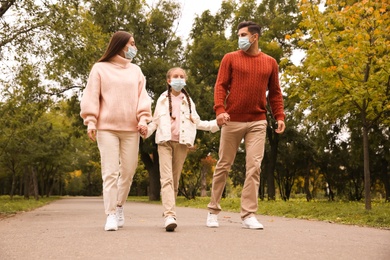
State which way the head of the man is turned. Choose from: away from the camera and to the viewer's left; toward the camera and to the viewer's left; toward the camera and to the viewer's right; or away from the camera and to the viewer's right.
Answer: toward the camera and to the viewer's left

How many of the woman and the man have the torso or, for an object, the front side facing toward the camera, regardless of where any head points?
2

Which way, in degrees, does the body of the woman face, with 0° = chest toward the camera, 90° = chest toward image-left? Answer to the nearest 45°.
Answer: approximately 0°

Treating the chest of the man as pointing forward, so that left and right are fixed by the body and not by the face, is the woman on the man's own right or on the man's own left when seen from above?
on the man's own right

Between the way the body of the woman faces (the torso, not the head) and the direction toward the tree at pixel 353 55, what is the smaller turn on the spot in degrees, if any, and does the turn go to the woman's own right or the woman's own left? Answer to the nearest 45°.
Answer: approximately 135° to the woman's own left

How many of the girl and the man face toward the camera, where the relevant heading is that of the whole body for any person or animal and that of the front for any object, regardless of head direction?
2

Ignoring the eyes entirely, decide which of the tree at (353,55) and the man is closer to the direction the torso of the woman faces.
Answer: the man

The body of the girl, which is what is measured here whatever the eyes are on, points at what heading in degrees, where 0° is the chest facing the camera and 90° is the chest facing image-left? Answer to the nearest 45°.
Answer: approximately 0°

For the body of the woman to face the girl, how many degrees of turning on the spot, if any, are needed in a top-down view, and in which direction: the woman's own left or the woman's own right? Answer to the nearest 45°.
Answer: approximately 90° to the woman's own left
